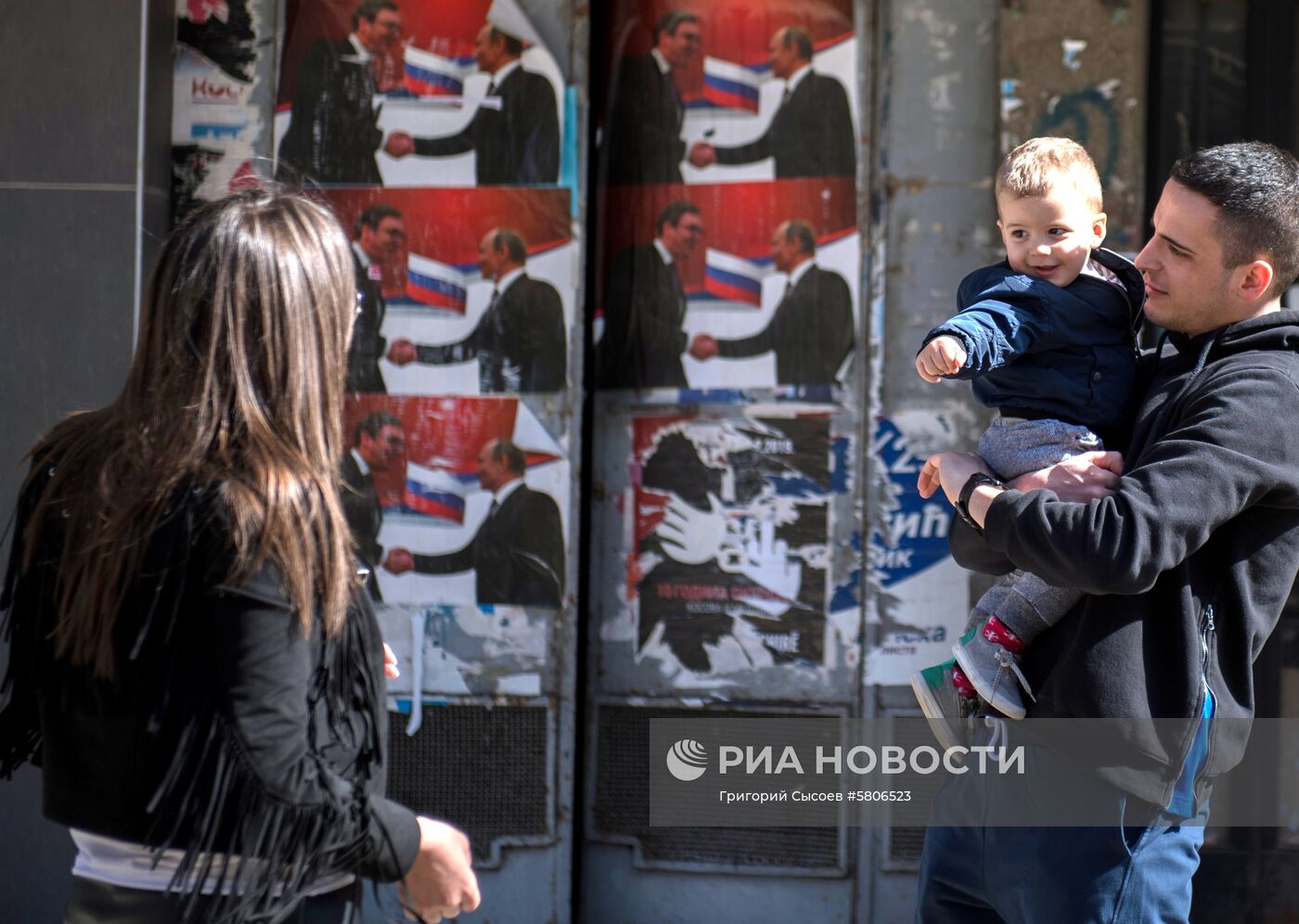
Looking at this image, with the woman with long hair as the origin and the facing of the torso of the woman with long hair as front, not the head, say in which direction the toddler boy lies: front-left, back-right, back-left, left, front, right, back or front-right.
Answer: front-right

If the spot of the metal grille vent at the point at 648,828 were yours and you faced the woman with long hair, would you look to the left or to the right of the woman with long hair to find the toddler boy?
left

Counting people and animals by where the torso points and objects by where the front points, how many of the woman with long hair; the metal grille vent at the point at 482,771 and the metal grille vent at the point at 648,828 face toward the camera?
2

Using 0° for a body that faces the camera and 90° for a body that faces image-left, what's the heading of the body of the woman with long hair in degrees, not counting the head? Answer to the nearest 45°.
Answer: approximately 225°

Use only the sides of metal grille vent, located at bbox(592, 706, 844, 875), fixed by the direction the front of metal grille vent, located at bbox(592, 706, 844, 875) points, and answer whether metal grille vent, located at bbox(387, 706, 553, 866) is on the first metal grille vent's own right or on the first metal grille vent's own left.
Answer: on the first metal grille vent's own right

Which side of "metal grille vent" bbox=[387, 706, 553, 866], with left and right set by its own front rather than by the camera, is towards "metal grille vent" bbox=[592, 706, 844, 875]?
left

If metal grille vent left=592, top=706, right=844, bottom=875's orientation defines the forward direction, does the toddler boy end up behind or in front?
in front

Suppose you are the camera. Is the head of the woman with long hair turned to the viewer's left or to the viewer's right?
to the viewer's right

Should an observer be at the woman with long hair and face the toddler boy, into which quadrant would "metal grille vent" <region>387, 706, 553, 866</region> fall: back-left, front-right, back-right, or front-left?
front-left

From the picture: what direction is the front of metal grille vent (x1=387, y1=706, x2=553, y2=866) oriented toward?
toward the camera

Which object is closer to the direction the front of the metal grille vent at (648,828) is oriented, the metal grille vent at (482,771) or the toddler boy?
the toddler boy

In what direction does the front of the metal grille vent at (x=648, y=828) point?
toward the camera

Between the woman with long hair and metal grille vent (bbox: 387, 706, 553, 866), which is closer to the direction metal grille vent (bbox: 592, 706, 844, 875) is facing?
the woman with long hair

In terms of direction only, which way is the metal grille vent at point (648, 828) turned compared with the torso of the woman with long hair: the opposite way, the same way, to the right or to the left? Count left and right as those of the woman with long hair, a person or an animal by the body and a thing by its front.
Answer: the opposite way

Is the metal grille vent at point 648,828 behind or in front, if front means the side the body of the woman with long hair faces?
in front

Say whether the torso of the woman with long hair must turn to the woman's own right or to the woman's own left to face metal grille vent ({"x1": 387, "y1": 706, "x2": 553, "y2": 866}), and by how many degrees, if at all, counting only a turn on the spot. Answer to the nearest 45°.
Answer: approximately 45° to the woman's own left

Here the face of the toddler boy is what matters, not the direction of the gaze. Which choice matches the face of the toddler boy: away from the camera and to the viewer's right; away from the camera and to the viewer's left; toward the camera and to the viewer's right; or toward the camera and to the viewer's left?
toward the camera and to the viewer's left
